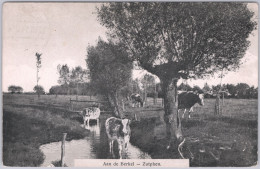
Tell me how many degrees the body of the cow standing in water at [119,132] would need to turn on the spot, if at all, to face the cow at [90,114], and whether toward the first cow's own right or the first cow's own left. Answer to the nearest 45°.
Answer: approximately 135° to the first cow's own right

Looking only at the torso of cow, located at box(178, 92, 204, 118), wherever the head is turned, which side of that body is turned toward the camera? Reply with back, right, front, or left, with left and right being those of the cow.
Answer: right

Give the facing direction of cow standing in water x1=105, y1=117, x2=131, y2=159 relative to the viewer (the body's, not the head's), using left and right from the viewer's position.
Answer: facing the viewer and to the right of the viewer

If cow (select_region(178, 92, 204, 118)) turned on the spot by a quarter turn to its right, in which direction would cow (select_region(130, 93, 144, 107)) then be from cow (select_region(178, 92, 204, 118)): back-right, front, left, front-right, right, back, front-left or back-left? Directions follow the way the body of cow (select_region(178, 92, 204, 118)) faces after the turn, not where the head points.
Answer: right
